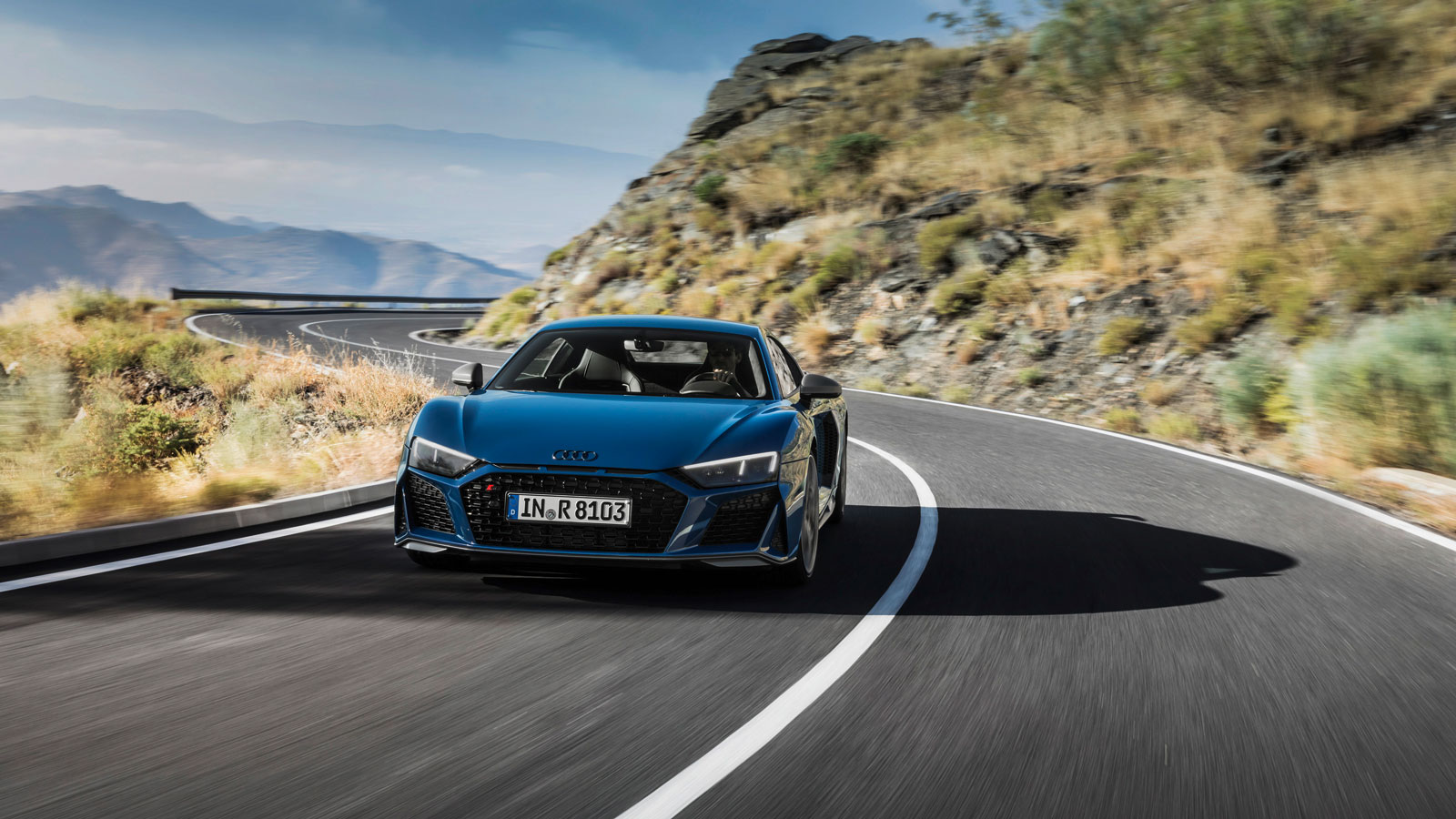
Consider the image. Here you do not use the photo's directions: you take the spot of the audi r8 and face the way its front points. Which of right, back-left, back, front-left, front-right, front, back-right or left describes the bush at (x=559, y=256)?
back

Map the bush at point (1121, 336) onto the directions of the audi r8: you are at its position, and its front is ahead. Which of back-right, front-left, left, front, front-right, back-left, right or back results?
back-left

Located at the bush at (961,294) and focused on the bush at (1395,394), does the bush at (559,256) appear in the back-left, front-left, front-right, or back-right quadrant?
back-right

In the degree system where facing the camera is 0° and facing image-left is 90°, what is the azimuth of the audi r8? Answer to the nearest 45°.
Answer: approximately 0°

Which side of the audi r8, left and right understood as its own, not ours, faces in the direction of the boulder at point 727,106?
back

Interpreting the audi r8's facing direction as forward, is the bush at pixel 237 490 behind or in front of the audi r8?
behind

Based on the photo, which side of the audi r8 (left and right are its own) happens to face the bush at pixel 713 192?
back

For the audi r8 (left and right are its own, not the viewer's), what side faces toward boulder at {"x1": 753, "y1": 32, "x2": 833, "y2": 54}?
back

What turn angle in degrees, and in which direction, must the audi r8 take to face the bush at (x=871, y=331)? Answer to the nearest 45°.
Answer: approximately 180°

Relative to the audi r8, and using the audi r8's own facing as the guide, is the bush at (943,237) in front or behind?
behind

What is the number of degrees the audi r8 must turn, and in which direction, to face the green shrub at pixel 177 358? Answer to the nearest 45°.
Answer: approximately 135° to its right

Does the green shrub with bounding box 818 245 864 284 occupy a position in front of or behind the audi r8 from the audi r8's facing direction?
behind

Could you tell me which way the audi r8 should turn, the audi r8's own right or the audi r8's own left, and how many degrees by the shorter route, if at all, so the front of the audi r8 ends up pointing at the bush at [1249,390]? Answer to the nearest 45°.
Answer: approximately 135° to the audi r8's own left
